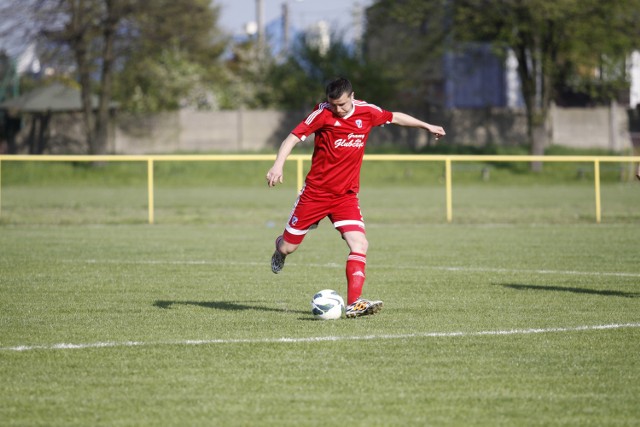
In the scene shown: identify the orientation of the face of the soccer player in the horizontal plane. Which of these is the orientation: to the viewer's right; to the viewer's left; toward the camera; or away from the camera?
toward the camera

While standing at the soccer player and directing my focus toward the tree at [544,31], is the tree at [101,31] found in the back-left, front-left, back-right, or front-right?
front-left

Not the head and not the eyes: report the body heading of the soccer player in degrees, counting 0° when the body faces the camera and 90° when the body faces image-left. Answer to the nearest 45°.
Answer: approximately 315°

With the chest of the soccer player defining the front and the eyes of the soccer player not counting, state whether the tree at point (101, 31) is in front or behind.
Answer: behind

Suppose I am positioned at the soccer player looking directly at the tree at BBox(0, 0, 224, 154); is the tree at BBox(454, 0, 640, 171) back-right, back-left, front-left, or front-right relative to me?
front-right

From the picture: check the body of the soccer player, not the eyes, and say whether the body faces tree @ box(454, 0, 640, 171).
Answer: no

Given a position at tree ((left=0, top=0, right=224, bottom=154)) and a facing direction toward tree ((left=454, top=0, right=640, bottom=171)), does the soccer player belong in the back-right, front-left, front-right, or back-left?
front-right
